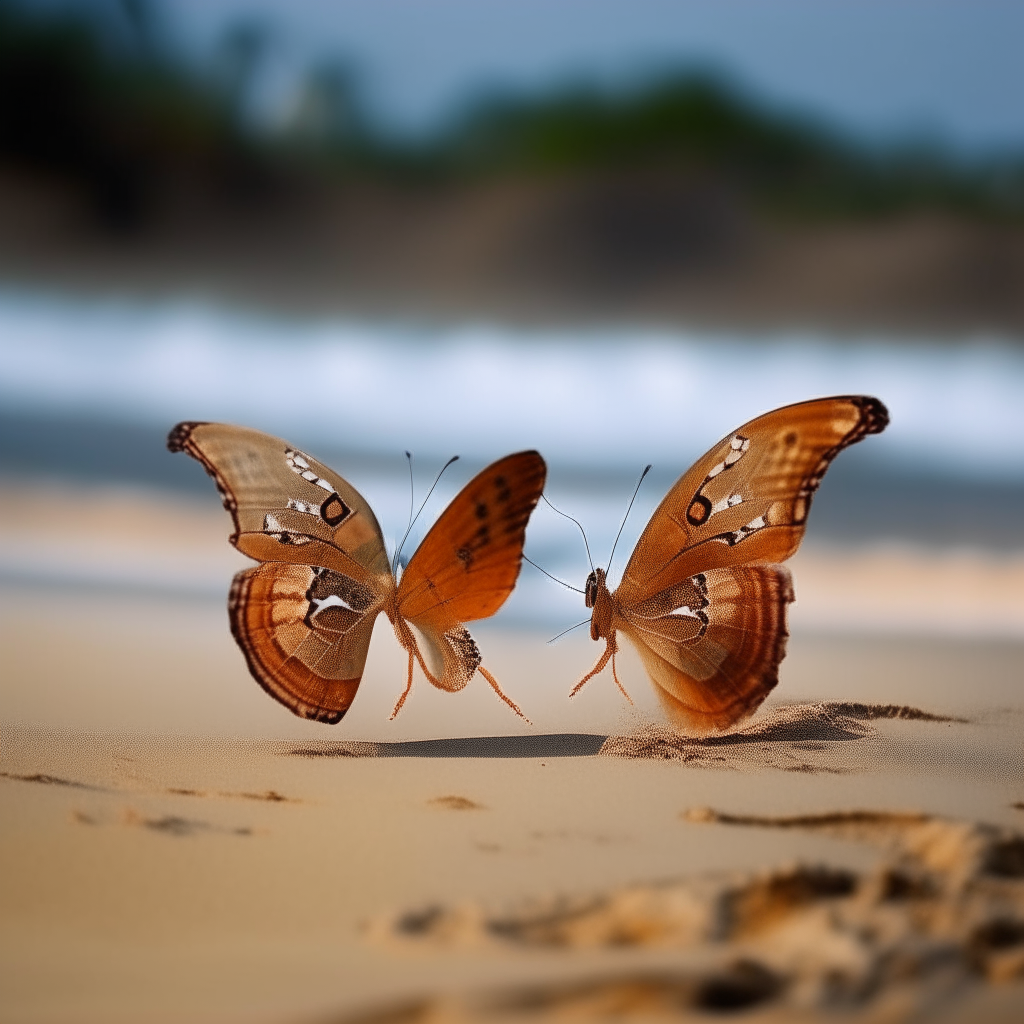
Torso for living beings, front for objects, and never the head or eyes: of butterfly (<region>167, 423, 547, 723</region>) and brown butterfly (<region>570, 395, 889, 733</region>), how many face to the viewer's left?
1

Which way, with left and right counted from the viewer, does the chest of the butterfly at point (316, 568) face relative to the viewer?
facing the viewer and to the right of the viewer

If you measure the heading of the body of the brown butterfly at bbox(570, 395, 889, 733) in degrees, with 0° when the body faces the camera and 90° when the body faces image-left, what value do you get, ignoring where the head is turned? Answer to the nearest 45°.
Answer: approximately 90°

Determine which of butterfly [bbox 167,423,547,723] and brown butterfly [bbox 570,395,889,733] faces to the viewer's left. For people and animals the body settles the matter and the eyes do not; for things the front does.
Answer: the brown butterfly
